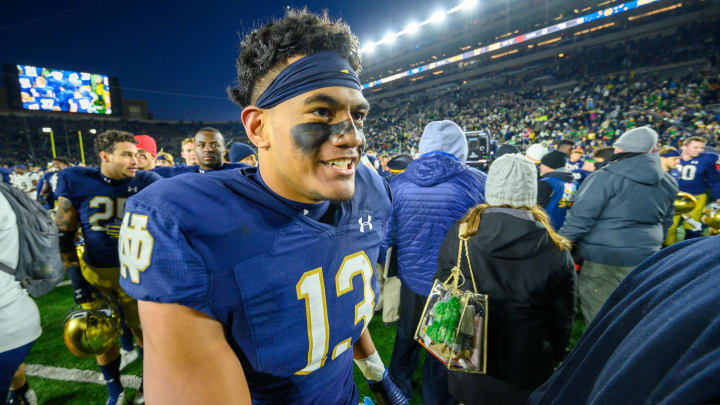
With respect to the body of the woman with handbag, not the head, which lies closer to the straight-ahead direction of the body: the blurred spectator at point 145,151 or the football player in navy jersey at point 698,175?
the football player in navy jersey

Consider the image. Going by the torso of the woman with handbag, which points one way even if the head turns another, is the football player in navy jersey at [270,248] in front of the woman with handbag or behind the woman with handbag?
behind

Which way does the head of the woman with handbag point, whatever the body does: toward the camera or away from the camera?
away from the camera

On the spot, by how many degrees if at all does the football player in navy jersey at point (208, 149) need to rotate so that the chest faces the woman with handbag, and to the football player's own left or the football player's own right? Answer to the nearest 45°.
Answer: approximately 45° to the football player's own left

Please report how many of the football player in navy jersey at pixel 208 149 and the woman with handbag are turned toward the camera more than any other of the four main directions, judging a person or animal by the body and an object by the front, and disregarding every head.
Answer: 1

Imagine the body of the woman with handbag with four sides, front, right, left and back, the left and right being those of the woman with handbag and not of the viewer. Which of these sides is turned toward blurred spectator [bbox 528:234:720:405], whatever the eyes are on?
back

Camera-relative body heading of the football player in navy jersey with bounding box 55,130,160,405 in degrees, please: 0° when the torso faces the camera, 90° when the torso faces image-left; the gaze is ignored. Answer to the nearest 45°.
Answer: approximately 315°

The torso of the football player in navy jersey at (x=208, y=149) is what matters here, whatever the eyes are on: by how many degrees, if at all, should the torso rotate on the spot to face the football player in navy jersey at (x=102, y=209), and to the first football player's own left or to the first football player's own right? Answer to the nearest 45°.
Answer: approximately 45° to the first football player's own right

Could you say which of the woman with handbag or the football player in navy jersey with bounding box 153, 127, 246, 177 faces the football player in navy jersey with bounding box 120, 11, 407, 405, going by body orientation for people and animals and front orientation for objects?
the football player in navy jersey with bounding box 153, 127, 246, 177

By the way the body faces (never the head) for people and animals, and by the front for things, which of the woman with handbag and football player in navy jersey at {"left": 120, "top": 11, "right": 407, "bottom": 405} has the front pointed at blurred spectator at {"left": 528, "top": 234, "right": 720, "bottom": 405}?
the football player in navy jersey

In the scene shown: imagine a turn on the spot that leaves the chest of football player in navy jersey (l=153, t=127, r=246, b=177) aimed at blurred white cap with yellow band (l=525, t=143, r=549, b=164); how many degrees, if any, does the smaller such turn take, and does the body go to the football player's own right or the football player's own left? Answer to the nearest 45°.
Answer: approximately 90° to the football player's own left

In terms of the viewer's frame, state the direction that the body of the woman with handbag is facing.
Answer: away from the camera
